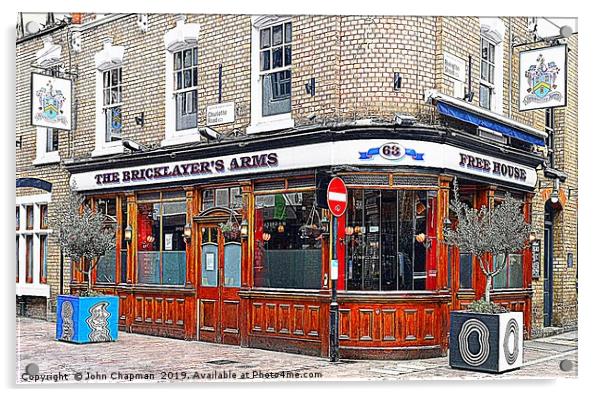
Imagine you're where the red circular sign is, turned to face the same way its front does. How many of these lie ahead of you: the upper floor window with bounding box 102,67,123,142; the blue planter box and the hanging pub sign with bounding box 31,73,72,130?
0

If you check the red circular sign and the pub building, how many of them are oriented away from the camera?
0

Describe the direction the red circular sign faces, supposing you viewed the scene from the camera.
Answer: facing the viewer and to the right of the viewer

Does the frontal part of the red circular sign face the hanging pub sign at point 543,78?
no

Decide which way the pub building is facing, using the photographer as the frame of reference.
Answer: facing the viewer and to the left of the viewer

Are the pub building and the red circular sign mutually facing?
no
